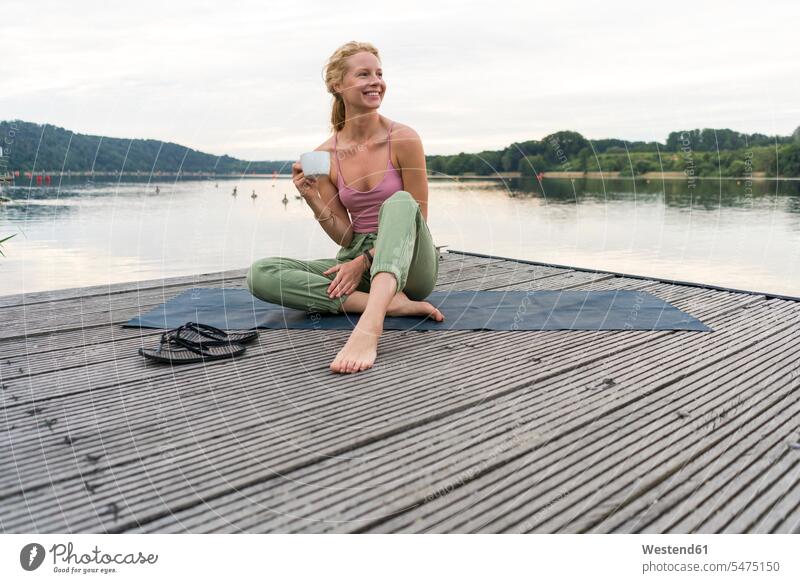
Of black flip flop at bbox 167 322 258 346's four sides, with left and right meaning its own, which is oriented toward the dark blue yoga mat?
back

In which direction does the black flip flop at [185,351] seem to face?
to the viewer's left

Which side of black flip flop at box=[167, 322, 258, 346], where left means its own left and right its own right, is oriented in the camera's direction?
left

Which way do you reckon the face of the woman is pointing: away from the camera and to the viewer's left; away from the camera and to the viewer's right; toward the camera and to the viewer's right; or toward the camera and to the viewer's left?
toward the camera and to the viewer's right
